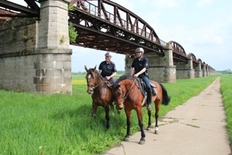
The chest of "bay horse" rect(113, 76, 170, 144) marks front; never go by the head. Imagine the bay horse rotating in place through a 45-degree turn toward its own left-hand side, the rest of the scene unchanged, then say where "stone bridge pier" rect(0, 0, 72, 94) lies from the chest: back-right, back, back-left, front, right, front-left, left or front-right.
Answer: back-right

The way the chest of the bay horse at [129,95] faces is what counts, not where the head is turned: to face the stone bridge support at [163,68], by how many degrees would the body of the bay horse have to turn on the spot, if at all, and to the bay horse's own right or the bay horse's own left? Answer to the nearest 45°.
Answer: approximately 135° to the bay horse's own right

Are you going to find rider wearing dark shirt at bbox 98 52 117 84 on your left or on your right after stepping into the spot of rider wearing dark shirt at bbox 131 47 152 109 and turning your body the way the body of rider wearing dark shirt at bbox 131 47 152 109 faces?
on your right

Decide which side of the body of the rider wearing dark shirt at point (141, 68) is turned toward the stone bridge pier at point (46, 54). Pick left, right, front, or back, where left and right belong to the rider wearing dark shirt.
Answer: right

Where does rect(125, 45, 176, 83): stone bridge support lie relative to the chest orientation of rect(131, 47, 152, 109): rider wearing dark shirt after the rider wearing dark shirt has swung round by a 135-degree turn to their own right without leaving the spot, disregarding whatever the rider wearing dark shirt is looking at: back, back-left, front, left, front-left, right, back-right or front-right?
front

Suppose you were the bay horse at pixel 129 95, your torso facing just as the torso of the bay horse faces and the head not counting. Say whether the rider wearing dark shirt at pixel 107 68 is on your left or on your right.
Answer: on your right

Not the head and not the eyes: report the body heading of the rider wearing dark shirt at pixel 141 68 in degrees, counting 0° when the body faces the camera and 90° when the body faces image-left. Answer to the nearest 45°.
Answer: approximately 45°

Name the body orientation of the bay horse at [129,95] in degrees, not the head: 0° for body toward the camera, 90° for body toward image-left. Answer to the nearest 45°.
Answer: approximately 45°
